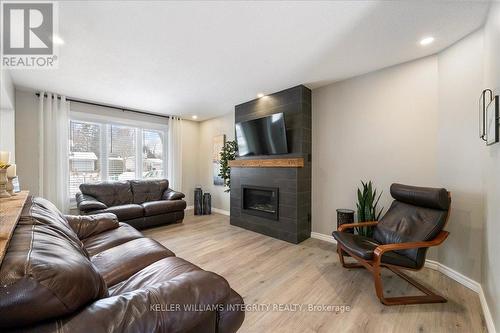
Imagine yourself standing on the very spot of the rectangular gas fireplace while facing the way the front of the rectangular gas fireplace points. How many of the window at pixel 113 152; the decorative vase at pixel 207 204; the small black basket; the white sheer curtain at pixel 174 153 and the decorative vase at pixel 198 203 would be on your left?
1

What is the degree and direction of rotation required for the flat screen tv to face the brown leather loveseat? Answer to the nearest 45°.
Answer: approximately 45° to its right

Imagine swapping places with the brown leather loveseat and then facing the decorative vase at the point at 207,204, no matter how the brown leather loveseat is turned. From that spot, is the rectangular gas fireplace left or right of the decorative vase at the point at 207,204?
right

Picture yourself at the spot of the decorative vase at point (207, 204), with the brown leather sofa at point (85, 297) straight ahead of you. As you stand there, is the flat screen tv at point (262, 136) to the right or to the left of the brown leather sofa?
left

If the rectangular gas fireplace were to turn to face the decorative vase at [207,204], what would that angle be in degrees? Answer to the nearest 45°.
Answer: approximately 90° to its right

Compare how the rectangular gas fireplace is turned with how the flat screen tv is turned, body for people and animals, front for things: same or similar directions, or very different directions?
same or similar directions

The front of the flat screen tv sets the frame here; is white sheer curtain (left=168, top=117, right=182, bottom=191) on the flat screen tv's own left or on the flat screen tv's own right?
on the flat screen tv's own right

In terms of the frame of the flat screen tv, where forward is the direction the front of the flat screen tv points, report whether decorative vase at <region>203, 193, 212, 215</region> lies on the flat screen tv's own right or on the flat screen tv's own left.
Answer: on the flat screen tv's own right

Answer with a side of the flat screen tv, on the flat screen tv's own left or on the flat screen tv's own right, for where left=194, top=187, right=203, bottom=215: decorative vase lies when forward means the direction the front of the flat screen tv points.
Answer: on the flat screen tv's own right

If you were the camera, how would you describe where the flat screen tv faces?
facing the viewer and to the left of the viewer
